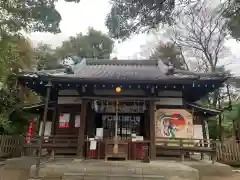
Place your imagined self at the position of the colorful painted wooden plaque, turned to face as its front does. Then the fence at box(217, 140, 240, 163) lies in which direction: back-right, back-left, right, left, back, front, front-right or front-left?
back-left

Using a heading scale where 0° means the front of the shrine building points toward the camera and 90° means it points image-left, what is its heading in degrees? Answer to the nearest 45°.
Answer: approximately 0°

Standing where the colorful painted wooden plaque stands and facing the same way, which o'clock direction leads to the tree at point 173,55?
The tree is roughly at 6 o'clock from the colorful painted wooden plaque.

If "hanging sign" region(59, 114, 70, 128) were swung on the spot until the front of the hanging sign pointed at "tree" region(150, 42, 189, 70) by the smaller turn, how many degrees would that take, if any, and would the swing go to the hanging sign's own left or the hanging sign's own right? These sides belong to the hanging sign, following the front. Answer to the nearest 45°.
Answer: approximately 135° to the hanging sign's own left

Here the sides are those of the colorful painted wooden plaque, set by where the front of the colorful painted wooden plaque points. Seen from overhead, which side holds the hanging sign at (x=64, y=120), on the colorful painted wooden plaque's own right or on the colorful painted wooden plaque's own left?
on the colorful painted wooden plaque's own right

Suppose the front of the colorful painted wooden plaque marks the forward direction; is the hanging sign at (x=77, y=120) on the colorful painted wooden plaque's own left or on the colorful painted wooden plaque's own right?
on the colorful painted wooden plaque's own right

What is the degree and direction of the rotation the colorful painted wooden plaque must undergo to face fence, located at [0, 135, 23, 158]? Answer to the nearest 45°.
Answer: approximately 90° to its right

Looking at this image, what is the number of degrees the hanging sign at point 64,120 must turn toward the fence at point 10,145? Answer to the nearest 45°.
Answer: approximately 135° to its right

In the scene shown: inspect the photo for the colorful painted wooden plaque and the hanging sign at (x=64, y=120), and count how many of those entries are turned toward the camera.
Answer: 2
